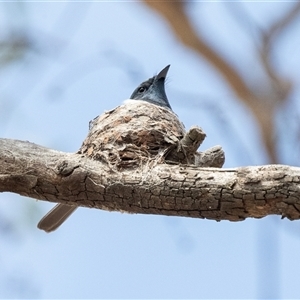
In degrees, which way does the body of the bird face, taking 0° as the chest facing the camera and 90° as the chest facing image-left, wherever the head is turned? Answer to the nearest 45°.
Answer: approximately 270°
